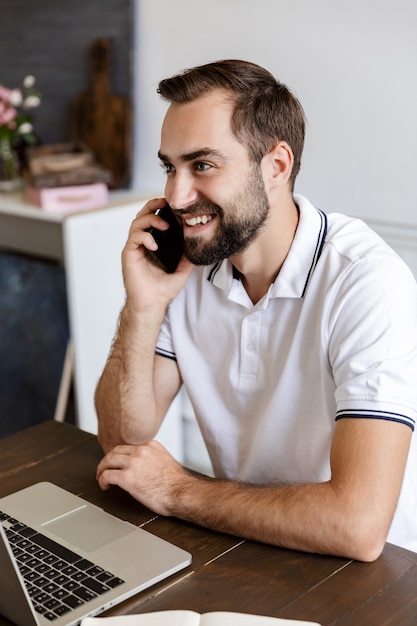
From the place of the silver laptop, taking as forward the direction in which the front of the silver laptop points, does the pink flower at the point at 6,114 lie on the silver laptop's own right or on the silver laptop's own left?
on the silver laptop's own left

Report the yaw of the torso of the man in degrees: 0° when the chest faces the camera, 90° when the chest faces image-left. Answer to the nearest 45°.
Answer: approximately 45°

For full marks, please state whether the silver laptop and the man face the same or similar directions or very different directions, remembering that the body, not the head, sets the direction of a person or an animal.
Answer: very different directions
